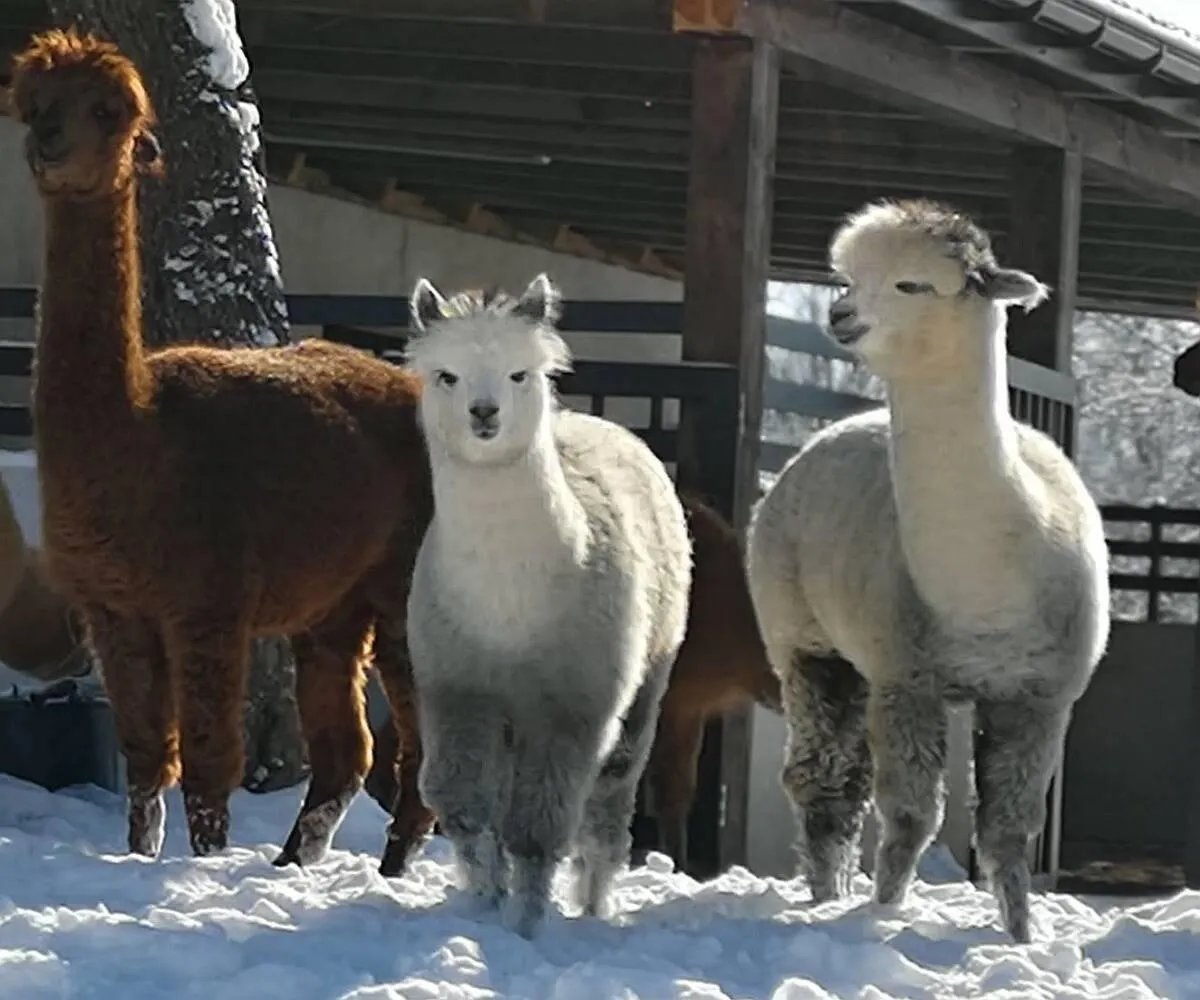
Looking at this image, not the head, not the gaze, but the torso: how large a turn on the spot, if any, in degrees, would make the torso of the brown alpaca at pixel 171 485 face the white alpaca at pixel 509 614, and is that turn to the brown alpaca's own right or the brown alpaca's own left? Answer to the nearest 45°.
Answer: approximately 90° to the brown alpaca's own left

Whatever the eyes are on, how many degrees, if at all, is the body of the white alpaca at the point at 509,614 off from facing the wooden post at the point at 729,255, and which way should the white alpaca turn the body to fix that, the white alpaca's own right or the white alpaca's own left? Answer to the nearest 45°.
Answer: approximately 180°

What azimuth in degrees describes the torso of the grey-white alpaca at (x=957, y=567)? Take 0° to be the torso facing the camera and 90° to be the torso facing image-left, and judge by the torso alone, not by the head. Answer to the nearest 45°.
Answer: approximately 315°

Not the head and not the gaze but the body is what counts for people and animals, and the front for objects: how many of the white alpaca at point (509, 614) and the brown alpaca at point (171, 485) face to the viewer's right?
0

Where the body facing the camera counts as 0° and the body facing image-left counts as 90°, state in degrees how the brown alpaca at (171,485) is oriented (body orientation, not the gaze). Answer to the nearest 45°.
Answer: approximately 45°

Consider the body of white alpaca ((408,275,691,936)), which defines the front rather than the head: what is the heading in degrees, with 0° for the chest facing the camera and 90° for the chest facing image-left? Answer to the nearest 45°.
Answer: approximately 0°

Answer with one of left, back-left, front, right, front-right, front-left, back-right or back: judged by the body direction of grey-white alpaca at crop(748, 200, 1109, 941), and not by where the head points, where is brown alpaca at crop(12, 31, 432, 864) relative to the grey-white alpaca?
back-right
